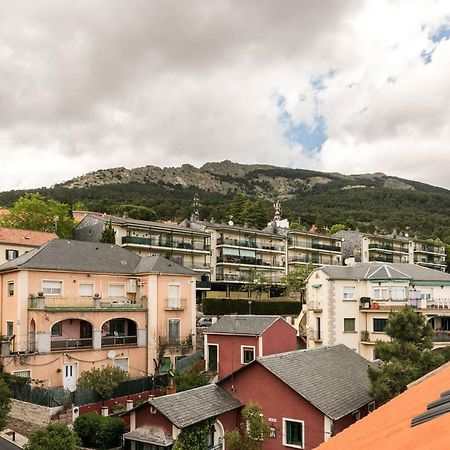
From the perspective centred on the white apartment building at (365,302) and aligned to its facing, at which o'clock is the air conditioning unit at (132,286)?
The air conditioning unit is roughly at 2 o'clock from the white apartment building.

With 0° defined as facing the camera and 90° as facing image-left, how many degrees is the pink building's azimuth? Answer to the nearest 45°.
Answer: approximately 0°

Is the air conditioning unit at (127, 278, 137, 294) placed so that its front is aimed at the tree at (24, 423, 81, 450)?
yes

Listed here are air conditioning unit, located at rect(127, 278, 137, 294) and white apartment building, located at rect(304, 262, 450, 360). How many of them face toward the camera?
2

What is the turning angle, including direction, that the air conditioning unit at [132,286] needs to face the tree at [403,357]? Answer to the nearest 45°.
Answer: approximately 45° to its left

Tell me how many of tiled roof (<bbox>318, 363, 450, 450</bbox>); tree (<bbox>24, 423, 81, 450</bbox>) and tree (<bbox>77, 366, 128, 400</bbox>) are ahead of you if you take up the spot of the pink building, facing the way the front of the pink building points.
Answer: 3

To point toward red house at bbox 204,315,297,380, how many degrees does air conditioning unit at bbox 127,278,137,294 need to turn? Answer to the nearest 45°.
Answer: approximately 45° to its left
